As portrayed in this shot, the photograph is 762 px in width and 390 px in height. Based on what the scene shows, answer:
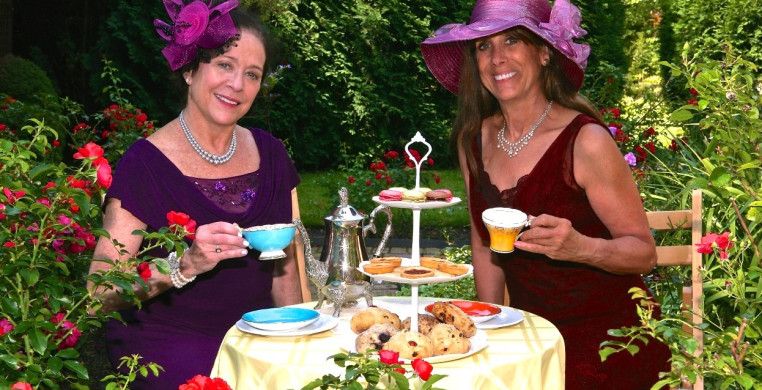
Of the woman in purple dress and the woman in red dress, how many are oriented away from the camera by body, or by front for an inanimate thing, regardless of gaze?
0

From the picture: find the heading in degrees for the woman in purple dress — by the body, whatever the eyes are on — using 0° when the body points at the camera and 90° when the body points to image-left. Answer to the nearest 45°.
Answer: approximately 315°

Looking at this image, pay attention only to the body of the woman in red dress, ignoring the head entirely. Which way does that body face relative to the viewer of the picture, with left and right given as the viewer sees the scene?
facing the viewer and to the left of the viewer

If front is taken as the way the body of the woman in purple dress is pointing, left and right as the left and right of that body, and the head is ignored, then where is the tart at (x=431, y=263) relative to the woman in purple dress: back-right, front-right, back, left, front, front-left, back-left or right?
front

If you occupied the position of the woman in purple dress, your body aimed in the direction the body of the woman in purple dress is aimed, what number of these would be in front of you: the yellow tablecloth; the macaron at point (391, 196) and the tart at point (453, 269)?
3

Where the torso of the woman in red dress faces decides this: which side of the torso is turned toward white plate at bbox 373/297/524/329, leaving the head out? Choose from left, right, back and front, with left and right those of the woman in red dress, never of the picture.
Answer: front

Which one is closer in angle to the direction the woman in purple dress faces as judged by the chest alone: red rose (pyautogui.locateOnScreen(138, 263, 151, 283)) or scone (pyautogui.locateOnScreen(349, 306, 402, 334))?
the scone

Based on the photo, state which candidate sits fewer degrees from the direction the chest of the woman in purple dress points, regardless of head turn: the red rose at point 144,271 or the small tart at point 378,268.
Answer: the small tart

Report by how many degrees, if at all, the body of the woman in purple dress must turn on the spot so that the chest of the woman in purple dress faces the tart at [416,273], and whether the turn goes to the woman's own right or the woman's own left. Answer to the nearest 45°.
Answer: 0° — they already face it

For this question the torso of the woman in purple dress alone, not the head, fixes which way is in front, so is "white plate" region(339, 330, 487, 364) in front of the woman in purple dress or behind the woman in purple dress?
in front

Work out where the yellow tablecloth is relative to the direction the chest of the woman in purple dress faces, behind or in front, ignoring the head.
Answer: in front
